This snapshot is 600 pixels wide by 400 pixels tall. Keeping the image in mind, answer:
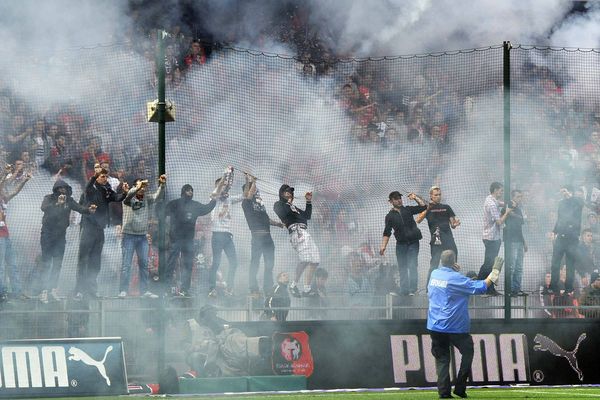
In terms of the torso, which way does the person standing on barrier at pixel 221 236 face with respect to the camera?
toward the camera

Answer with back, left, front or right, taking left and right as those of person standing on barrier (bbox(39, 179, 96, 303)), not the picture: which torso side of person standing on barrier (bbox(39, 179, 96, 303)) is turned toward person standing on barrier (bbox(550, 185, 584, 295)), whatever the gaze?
left

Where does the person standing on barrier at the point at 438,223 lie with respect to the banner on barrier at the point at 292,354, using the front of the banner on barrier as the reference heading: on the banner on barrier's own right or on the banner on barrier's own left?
on the banner on barrier's own left

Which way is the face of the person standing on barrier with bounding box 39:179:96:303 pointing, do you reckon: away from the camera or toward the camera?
toward the camera

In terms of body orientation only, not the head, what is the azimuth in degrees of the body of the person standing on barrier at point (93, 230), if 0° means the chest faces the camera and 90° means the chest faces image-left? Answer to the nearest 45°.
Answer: approximately 315°

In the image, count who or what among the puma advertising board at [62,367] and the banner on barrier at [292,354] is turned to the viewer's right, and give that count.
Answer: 0

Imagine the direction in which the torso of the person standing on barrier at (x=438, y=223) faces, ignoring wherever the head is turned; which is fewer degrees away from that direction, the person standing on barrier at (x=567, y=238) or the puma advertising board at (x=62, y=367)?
the puma advertising board

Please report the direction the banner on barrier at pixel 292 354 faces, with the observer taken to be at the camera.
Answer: facing the viewer

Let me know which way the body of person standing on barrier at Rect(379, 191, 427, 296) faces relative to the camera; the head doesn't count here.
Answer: toward the camera

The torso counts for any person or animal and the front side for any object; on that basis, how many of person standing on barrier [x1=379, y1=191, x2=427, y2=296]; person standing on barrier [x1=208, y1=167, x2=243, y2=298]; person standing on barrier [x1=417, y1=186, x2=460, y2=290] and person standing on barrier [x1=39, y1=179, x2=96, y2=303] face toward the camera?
4

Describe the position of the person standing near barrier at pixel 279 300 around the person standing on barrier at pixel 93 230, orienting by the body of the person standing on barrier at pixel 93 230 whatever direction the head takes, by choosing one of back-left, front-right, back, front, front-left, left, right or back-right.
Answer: front-left

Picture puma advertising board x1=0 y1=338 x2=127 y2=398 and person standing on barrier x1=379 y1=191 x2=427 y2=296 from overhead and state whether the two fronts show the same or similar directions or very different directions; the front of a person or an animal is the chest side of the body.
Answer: same or similar directions
